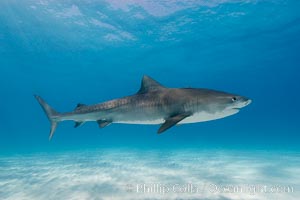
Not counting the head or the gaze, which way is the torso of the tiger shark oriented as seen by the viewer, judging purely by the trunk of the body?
to the viewer's right
